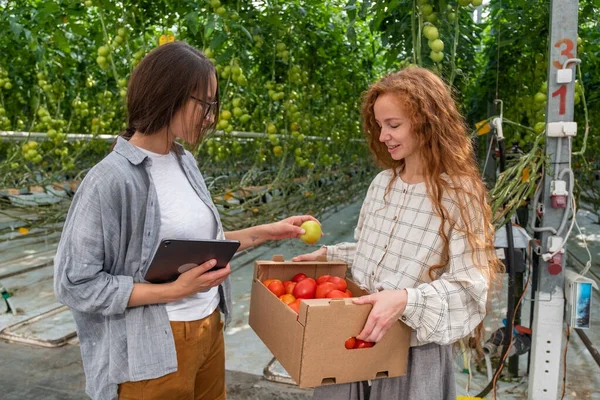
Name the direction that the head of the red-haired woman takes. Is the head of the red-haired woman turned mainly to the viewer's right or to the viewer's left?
to the viewer's left

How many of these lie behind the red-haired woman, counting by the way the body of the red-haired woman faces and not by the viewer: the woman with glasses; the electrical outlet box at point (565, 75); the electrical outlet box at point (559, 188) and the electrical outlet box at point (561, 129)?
3

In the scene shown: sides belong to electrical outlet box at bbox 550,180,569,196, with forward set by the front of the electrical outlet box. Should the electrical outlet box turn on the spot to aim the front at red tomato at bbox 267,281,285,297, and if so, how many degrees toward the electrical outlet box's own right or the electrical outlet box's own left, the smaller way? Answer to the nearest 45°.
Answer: approximately 45° to the electrical outlet box's own right

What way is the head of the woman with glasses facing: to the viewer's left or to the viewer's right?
to the viewer's right

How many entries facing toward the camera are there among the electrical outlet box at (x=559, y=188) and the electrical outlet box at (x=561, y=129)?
2
